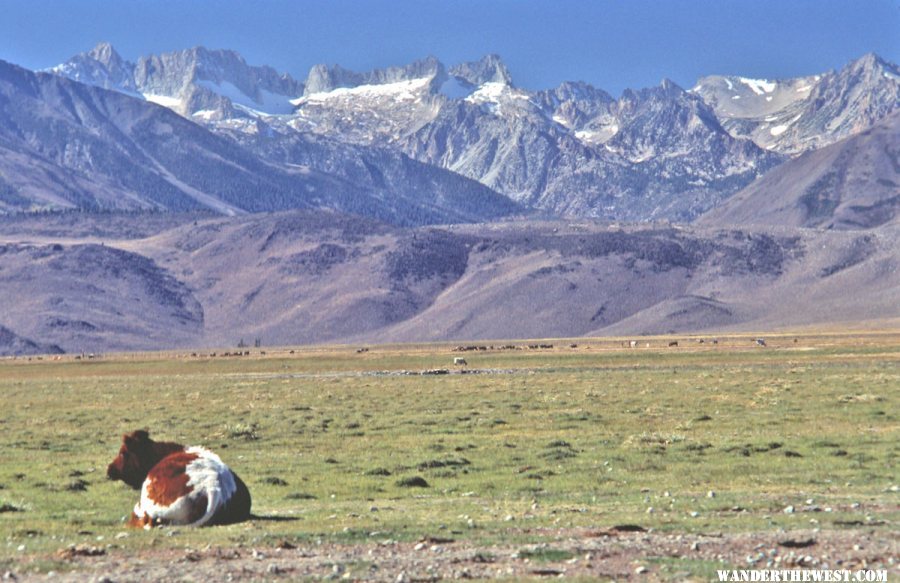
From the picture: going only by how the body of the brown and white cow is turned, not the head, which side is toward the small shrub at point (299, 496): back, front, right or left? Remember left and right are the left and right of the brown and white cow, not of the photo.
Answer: right

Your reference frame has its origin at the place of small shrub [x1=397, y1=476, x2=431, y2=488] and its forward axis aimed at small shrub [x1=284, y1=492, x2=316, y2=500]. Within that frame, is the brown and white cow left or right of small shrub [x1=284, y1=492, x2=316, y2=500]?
left

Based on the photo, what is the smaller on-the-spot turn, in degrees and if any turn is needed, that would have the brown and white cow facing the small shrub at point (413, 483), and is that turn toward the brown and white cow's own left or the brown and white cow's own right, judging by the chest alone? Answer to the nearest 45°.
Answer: approximately 90° to the brown and white cow's own right

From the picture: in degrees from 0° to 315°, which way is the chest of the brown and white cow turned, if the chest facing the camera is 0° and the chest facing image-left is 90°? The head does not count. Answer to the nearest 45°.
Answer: approximately 135°

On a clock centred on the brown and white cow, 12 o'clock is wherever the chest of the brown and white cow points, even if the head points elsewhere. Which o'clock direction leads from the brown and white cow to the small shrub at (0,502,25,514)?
The small shrub is roughly at 12 o'clock from the brown and white cow.
